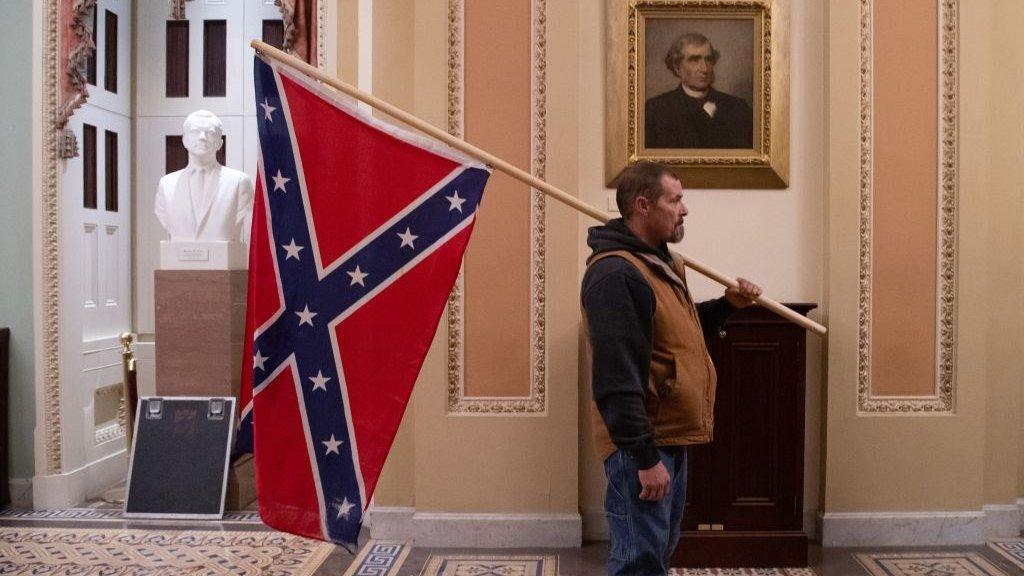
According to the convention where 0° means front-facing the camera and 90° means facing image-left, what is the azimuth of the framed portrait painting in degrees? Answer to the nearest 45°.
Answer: approximately 0°

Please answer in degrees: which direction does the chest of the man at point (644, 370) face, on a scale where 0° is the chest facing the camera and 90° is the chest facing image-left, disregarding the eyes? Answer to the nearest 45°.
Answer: approximately 270°

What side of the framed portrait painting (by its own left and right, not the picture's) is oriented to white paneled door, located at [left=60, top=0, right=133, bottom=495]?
right

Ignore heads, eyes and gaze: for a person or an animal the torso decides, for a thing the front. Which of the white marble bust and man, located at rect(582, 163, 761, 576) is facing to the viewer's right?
the man

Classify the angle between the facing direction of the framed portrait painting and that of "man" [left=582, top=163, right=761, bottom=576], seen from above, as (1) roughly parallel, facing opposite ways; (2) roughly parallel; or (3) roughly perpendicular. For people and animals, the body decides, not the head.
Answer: roughly perpendicular

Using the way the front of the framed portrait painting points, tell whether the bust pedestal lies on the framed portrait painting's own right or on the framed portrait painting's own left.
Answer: on the framed portrait painting's own right

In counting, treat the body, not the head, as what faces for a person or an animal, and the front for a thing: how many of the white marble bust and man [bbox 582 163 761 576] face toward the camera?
1

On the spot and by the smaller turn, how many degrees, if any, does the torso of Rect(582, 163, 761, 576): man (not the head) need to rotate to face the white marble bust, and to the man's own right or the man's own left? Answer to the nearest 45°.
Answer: approximately 135° to the man's own left
